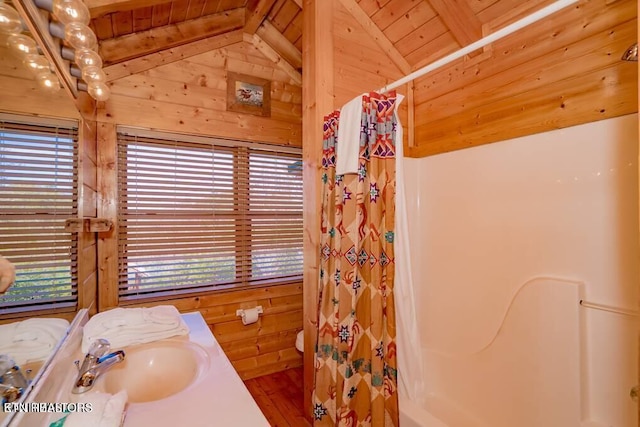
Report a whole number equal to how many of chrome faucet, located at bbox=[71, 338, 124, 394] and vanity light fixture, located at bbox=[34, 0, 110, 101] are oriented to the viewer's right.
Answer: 2

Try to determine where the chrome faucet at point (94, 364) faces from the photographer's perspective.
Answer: facing to the right of the viewer

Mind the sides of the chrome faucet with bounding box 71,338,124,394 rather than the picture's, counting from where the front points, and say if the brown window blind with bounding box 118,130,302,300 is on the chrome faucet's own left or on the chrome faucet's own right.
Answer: on the chrome faucet's own left

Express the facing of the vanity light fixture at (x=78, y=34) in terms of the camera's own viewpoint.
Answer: facing to the right of the viewer
